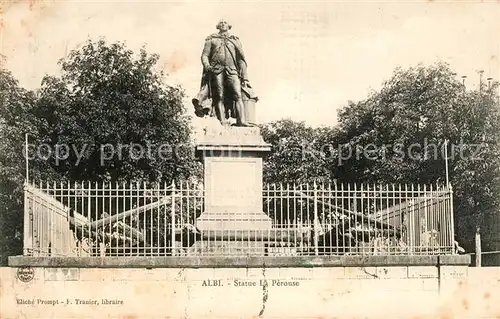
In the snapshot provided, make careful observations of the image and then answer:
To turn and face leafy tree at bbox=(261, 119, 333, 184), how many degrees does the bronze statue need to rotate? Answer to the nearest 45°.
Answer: approximately 180°

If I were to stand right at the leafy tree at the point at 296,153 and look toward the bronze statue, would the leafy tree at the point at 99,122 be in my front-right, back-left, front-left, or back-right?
front-right

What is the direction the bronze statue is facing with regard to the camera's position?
facing the viewer
